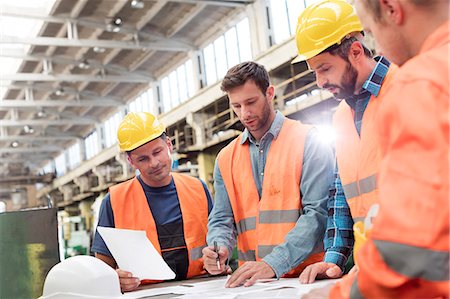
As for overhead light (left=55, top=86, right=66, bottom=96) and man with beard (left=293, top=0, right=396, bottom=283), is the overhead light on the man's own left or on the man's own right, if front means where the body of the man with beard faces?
on the man's own right

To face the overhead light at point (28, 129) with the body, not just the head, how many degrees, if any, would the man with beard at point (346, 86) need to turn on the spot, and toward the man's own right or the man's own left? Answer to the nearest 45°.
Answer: approximately 90° to the man's own right

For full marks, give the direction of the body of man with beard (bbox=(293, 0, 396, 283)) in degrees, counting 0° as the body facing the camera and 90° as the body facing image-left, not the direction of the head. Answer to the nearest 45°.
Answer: approximately 45°

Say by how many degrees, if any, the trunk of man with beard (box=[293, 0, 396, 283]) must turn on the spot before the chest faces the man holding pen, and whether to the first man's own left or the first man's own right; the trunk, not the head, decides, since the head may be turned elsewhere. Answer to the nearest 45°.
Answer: approximately 90° to the first man's own right

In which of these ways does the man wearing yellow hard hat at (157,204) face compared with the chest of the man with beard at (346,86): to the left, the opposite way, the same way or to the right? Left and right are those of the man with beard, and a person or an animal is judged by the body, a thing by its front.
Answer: to the left

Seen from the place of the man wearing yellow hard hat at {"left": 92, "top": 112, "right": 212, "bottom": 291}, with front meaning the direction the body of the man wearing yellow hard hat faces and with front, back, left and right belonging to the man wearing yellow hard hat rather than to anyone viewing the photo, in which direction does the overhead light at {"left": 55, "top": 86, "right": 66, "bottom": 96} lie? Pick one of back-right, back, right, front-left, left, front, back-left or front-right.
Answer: back

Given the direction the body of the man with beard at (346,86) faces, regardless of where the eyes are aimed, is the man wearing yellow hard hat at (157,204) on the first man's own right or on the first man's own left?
on the first man's own right

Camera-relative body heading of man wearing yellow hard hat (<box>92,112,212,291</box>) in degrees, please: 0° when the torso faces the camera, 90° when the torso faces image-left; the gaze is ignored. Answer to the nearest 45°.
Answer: approximately 0°

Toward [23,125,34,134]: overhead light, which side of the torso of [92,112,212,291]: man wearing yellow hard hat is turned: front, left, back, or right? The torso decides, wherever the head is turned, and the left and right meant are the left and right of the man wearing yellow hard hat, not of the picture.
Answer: back
